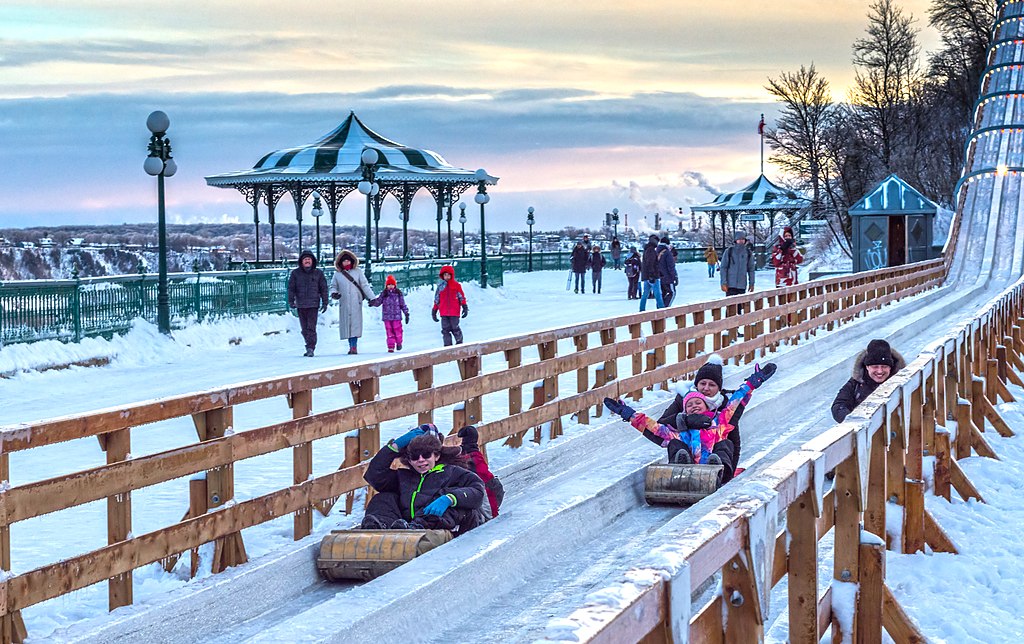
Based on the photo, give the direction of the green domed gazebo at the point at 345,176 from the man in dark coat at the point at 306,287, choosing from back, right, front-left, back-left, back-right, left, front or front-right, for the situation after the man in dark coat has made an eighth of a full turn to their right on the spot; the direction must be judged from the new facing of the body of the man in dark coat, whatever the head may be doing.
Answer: back-right

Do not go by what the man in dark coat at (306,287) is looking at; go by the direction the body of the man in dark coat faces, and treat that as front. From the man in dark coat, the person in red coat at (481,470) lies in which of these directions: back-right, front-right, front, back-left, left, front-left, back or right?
front

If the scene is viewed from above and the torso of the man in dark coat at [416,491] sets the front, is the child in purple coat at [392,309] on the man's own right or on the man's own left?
on the man's own right

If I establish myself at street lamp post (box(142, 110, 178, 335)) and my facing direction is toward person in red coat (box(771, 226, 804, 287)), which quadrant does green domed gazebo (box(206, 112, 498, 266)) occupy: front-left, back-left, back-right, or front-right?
front-left

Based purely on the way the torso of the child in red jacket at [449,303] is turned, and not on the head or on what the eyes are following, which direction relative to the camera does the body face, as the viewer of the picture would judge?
toward the camera

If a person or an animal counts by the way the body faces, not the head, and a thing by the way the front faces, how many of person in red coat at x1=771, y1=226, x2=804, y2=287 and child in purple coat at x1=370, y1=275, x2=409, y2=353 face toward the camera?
2

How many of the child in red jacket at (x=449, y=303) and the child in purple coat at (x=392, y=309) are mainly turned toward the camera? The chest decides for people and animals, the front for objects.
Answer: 2

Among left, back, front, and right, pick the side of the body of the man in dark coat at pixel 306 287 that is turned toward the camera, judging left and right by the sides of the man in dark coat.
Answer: front

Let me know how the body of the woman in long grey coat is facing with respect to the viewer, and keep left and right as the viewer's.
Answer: facing the viewer

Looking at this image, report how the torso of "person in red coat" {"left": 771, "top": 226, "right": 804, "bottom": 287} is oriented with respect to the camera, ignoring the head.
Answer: toward the camera
